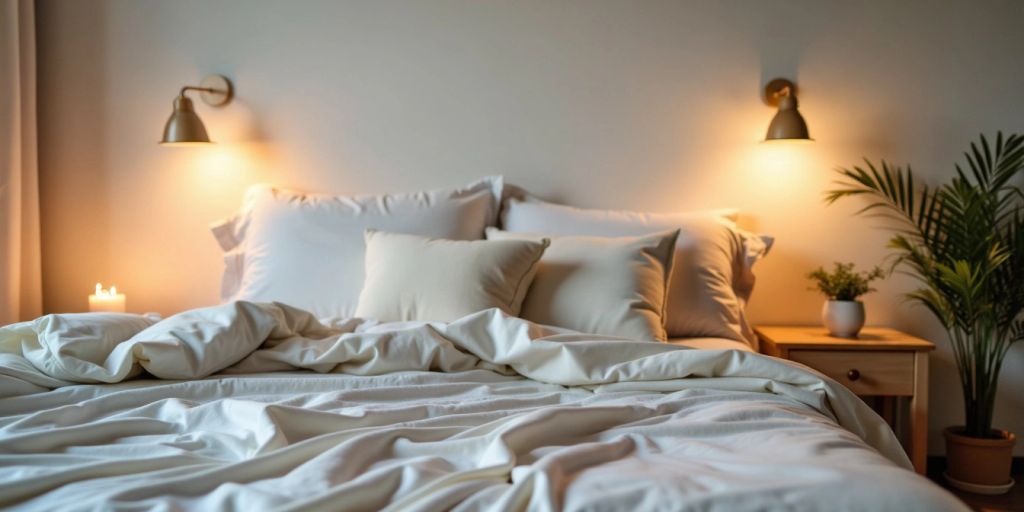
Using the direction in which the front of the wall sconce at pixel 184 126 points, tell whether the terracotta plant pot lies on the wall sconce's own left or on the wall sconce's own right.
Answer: on the wall sconce's own left

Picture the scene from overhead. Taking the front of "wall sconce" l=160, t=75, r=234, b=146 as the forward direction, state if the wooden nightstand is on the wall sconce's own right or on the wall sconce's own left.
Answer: on the wall sconce's own left

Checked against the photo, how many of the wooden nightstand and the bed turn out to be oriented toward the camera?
2

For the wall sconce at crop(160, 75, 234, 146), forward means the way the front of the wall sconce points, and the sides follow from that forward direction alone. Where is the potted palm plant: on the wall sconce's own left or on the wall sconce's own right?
on the wall sconce's own left

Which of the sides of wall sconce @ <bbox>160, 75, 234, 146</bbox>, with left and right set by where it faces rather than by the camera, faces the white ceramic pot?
left

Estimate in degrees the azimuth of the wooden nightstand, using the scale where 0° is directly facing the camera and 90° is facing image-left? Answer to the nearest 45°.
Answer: approximately 0°
